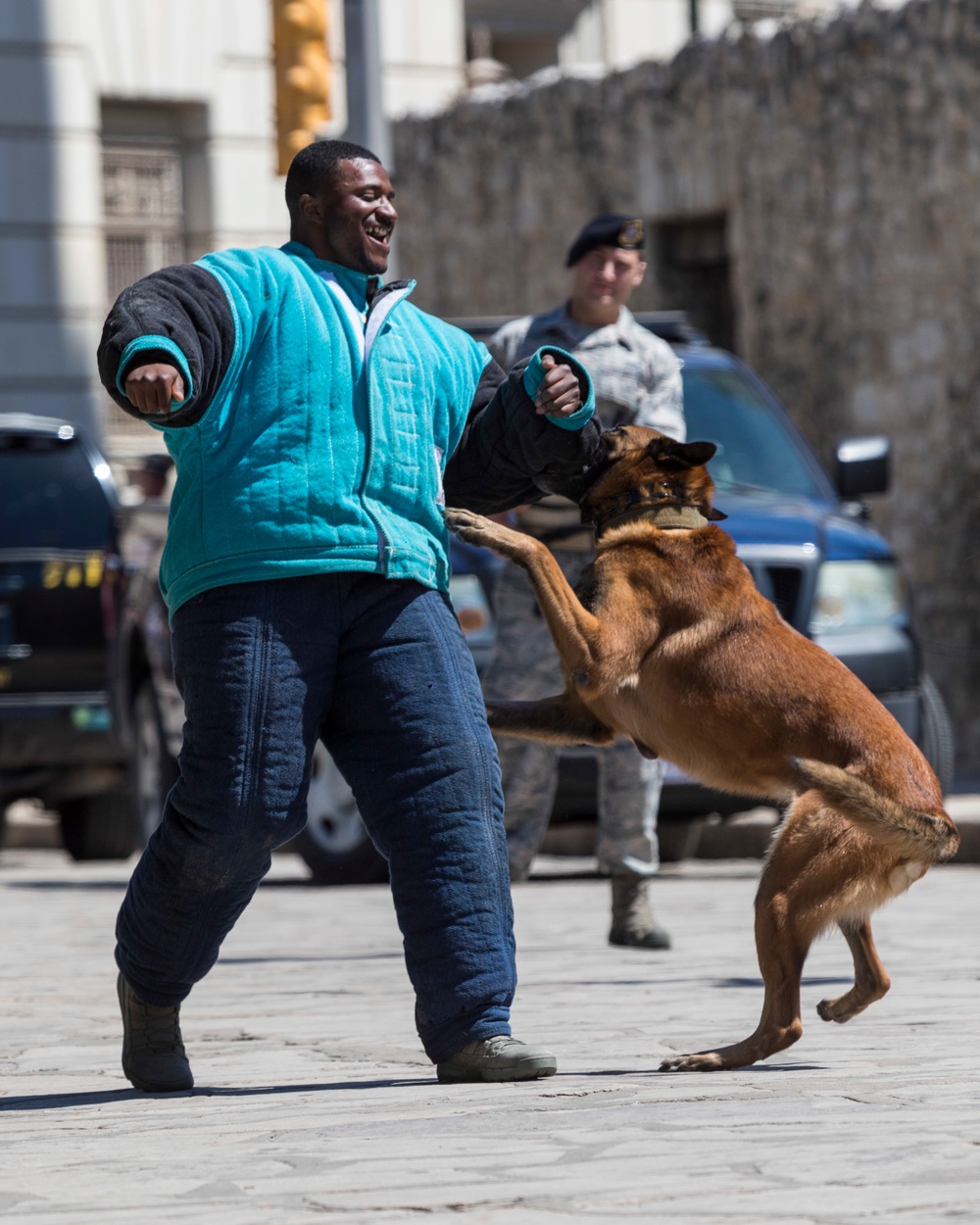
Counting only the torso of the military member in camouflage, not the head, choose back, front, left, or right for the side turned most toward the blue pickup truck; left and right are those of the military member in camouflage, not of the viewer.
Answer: back

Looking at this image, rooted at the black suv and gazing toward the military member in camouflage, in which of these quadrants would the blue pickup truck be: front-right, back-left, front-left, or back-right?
front-left

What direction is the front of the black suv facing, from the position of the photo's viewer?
facing away from the viewer

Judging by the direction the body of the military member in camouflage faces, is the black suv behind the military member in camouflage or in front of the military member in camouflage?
behind

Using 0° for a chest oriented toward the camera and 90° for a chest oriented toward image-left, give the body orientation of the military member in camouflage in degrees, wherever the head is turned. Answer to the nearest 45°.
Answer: approximately 0°

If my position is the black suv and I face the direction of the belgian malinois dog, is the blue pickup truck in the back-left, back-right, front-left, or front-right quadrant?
front-left

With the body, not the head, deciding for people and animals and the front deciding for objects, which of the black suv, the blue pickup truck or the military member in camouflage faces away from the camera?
the black suv

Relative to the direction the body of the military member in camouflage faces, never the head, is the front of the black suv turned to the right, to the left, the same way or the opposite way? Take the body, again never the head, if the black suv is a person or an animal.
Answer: the opposite way

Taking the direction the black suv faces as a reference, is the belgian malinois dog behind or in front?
behind

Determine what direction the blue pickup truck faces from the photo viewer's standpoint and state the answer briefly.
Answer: facing the viewer and to the right of the viewer

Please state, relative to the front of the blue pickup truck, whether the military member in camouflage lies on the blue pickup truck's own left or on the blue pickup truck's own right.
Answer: on the blue pickup truck's own right

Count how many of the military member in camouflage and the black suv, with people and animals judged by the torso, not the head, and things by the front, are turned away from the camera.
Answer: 1

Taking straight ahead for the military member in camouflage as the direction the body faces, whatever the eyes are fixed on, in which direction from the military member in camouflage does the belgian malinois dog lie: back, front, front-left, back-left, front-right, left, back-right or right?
front

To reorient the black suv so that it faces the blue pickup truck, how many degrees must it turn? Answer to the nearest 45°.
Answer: approximately 135° to its right

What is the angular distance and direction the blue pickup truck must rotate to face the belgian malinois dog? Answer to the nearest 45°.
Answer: approximately 45° to its right
